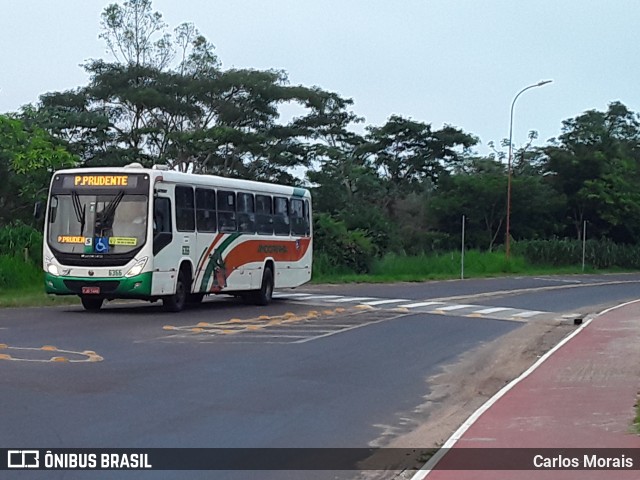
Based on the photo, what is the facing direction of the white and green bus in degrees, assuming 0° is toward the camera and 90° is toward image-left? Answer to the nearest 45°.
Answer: approximately 45°

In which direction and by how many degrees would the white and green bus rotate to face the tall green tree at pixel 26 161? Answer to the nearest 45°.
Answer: approximately 135° to its right
